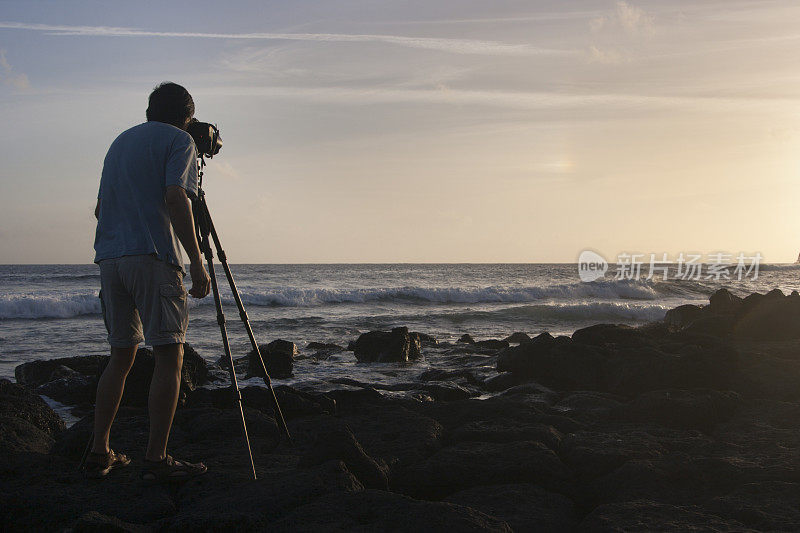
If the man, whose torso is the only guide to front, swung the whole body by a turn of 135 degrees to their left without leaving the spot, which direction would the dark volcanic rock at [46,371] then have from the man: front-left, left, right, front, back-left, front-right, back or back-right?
right

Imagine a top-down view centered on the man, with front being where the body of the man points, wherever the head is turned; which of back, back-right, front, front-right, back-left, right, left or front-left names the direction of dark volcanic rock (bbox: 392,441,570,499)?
front-right

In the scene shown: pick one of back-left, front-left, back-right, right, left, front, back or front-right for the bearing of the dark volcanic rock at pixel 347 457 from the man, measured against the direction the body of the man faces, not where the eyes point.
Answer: front-right

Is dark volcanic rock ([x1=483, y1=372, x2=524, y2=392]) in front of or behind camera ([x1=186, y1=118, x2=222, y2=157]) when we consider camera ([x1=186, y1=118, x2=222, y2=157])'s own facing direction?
in front

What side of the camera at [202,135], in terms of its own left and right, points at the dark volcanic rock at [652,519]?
right

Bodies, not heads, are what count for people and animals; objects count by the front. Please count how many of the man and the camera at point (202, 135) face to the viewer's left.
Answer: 0

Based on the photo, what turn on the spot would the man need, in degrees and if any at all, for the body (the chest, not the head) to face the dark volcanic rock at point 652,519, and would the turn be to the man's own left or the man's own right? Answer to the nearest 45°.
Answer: approximately 90° to the man's own right

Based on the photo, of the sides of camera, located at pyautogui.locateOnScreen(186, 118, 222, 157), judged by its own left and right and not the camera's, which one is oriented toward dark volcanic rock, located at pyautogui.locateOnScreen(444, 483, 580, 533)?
right

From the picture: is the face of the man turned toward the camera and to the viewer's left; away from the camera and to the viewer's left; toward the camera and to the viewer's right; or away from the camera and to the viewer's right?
away from the camera and to the viewer's right

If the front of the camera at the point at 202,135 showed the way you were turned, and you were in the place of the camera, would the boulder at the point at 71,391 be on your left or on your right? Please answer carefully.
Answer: on your left

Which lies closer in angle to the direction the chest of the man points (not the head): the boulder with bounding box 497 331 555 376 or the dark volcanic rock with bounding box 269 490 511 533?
the boulder

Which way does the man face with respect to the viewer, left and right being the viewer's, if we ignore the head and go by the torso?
facing away from the viewer and to the right of the viewer

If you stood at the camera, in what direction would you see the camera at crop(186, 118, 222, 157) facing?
facing away from the viewer and to the right of the viewer
